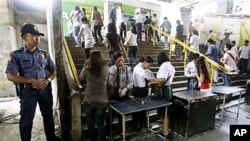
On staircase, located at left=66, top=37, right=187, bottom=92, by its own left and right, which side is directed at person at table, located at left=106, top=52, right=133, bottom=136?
front

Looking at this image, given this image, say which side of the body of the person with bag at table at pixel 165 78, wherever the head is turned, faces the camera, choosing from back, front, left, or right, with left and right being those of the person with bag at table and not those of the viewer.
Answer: left

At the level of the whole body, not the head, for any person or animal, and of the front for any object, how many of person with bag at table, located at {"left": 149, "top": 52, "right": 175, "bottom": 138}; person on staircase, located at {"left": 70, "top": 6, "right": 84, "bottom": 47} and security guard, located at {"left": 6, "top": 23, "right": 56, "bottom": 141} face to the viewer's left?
1

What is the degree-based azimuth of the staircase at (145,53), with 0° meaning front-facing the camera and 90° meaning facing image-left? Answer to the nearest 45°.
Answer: approximately 0°

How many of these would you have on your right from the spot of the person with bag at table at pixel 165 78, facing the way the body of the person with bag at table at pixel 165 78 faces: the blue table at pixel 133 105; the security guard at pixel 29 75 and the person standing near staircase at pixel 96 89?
0
